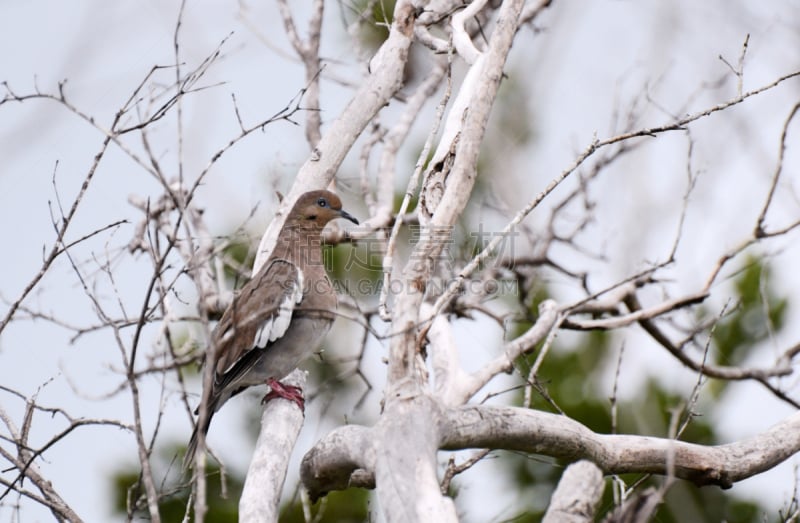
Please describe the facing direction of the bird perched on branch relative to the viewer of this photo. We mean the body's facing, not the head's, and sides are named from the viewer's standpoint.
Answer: facing to the right of the viewer
